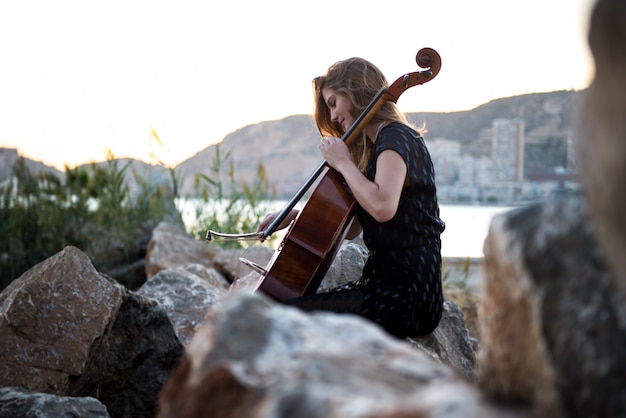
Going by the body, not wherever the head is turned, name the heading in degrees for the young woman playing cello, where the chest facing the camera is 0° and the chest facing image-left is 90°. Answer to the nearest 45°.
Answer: approximately 90°

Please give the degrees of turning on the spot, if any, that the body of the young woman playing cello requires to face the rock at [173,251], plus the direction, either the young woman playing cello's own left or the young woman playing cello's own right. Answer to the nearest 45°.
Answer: approximately 45° to the young woman playing cello's own right

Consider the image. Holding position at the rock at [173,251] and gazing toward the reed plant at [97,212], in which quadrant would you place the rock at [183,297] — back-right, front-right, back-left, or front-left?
back-left

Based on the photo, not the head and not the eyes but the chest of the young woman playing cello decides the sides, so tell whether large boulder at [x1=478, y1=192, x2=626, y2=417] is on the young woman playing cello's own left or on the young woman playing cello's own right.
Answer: on the young woman playing cello's own left

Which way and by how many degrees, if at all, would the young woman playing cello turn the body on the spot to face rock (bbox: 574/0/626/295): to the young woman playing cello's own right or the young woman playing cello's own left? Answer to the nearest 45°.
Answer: approximately 90° to the young woman playing cello's own left

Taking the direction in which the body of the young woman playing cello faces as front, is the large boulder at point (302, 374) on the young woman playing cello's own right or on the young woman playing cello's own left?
on the young woman playing cello's own left

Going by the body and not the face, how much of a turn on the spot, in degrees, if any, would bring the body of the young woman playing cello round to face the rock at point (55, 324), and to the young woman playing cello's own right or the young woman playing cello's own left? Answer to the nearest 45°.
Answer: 0° — they already face it

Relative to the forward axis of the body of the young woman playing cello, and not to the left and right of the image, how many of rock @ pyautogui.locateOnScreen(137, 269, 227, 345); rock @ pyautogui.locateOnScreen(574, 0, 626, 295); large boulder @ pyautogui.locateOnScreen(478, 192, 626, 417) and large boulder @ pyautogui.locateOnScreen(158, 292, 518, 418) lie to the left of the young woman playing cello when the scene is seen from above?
3

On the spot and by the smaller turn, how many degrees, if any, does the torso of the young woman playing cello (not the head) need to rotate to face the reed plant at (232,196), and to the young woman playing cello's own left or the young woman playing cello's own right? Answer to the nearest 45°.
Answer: approximately 90° to the young woman playing cello's own right

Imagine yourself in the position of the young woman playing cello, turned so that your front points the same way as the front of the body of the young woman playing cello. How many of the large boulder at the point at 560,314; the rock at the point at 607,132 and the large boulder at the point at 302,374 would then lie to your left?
3
